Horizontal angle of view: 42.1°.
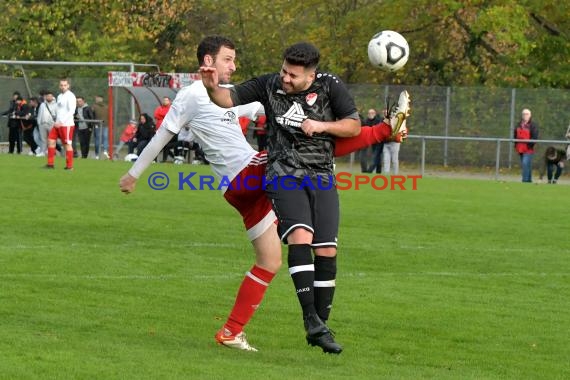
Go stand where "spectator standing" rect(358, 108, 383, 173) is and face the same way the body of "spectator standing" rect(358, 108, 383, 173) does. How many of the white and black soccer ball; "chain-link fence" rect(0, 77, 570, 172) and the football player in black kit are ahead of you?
2

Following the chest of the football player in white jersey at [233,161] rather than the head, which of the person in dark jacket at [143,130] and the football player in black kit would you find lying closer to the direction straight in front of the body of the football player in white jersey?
the football player in black kit

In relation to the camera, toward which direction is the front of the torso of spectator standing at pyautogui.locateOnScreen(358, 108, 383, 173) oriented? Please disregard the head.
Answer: toward the camera

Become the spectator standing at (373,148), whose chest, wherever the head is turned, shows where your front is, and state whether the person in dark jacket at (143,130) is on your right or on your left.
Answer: on your right

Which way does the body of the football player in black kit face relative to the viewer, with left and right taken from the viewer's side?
facing the viewer

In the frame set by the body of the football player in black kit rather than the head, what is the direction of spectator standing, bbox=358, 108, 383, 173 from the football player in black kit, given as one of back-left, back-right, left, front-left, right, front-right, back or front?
back

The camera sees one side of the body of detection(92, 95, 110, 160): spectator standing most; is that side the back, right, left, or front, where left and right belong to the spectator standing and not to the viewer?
front

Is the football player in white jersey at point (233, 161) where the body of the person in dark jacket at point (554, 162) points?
yes

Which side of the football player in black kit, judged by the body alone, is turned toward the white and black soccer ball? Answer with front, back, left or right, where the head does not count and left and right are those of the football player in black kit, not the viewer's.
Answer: left

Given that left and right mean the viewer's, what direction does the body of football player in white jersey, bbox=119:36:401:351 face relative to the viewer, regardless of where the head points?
facing the viewer and to the right of the viewer

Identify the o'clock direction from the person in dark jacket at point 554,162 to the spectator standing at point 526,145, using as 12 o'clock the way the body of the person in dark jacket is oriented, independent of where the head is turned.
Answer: The spectator standing is roughly at 2 o'clock from the person in dark jacket.
